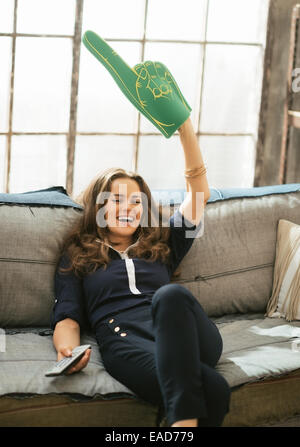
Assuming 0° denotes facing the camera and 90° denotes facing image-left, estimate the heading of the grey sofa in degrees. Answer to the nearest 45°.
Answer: approximately 0°
